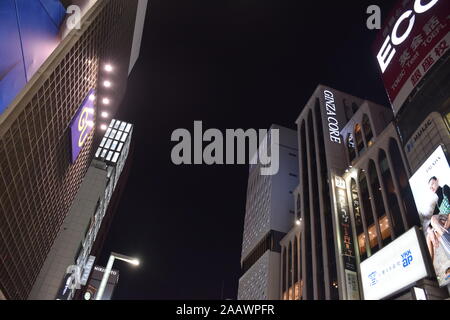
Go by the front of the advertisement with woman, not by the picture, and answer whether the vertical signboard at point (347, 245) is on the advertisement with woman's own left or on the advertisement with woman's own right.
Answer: on the advertisement with woman's own right

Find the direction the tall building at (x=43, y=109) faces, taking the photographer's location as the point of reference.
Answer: facing the viewer and to the right of the viewer

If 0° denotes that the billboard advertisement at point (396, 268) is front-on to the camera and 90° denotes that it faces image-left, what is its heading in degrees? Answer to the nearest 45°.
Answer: approximately 45°

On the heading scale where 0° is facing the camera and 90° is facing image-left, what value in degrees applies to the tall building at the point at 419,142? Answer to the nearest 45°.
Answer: approximately 45°

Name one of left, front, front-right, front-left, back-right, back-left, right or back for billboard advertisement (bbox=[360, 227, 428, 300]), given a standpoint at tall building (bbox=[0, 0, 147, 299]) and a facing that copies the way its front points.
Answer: front-left

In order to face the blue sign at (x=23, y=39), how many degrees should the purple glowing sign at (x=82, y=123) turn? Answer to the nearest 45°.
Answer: approximately 45° to its right

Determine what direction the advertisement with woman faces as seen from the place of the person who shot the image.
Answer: facing the viewer and to the left of the viewer

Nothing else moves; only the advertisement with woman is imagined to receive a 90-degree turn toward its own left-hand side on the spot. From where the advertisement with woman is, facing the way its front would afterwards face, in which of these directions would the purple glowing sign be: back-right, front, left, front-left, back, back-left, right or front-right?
right

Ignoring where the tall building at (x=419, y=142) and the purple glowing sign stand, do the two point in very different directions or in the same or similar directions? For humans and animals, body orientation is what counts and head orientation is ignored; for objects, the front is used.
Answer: very different directions

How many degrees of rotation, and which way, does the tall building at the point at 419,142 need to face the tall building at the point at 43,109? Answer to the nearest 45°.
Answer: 0° — it already faces it

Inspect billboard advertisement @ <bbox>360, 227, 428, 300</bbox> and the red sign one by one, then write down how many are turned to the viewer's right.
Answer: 0

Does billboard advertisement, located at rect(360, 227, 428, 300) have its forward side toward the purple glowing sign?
yes

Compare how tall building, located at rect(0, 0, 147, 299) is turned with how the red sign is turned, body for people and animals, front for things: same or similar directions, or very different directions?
very different directions

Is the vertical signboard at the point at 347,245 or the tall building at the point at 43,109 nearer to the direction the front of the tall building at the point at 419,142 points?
the tall building
